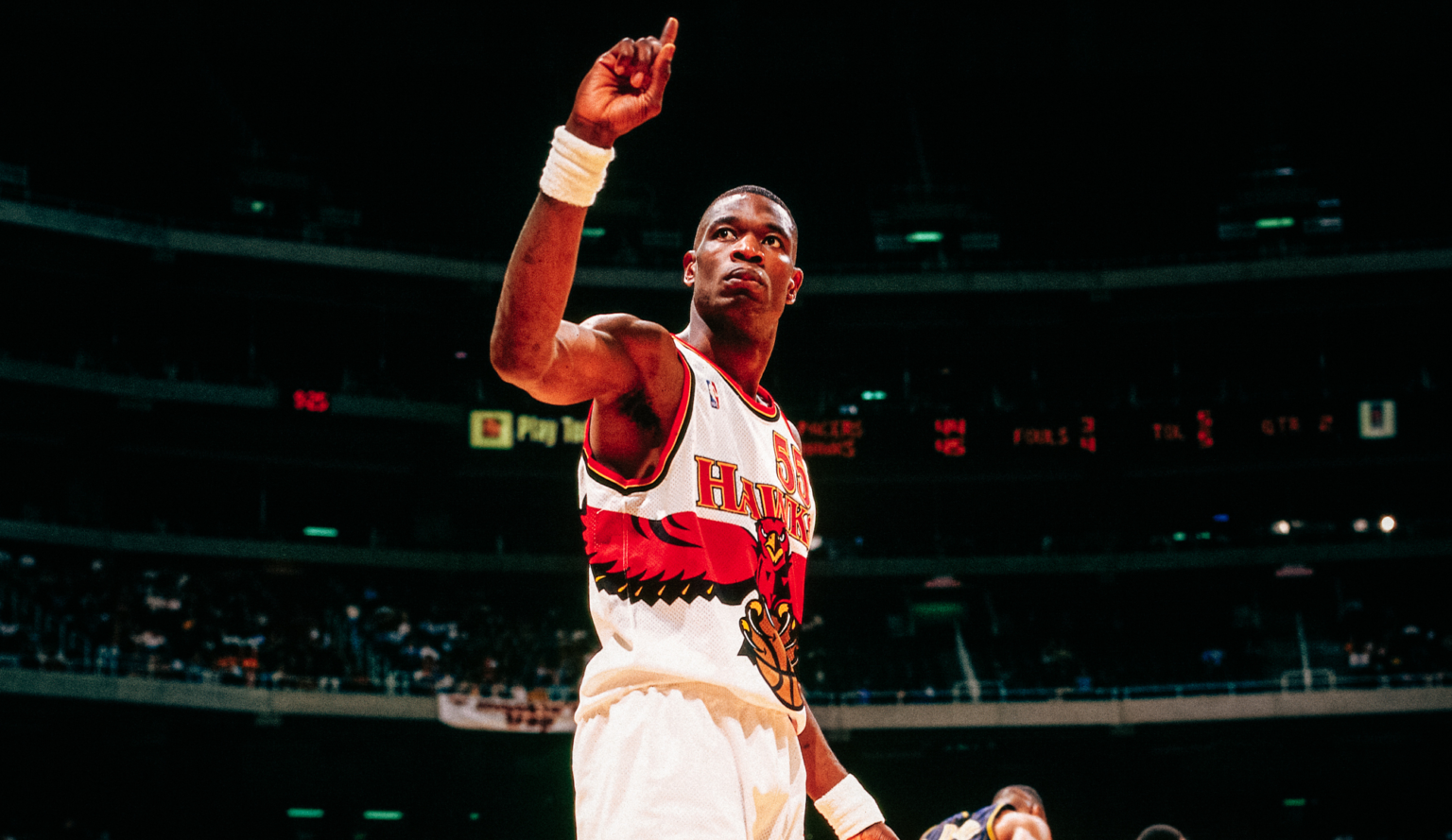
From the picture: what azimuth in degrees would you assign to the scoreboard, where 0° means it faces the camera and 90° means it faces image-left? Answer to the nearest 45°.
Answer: approximately 0°

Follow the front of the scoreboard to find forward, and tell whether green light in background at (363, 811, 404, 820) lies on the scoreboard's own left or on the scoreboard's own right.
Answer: on the scoreboard's own right

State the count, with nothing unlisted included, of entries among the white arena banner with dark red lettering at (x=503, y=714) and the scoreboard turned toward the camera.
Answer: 2

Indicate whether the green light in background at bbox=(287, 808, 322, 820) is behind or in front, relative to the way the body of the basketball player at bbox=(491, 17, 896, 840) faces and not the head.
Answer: behind

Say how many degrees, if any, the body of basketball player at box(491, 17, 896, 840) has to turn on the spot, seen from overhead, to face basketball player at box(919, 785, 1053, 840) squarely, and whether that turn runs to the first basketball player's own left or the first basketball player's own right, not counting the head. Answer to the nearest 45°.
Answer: approximately 135° to the first basketball player's own left

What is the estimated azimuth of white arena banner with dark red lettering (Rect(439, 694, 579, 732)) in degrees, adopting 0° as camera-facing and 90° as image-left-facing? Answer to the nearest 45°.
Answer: approximately 0°

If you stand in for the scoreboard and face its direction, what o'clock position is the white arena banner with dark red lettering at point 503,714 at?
The white arena banner with dark red lettering is roughly at 2 o'clock from the scoreboard.

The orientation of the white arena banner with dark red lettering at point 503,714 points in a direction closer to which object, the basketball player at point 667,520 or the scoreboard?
the basketball player

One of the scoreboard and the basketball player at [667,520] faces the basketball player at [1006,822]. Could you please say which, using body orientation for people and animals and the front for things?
the scoreboard

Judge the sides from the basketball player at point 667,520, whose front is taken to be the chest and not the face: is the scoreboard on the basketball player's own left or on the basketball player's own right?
on the basketball player's own left
